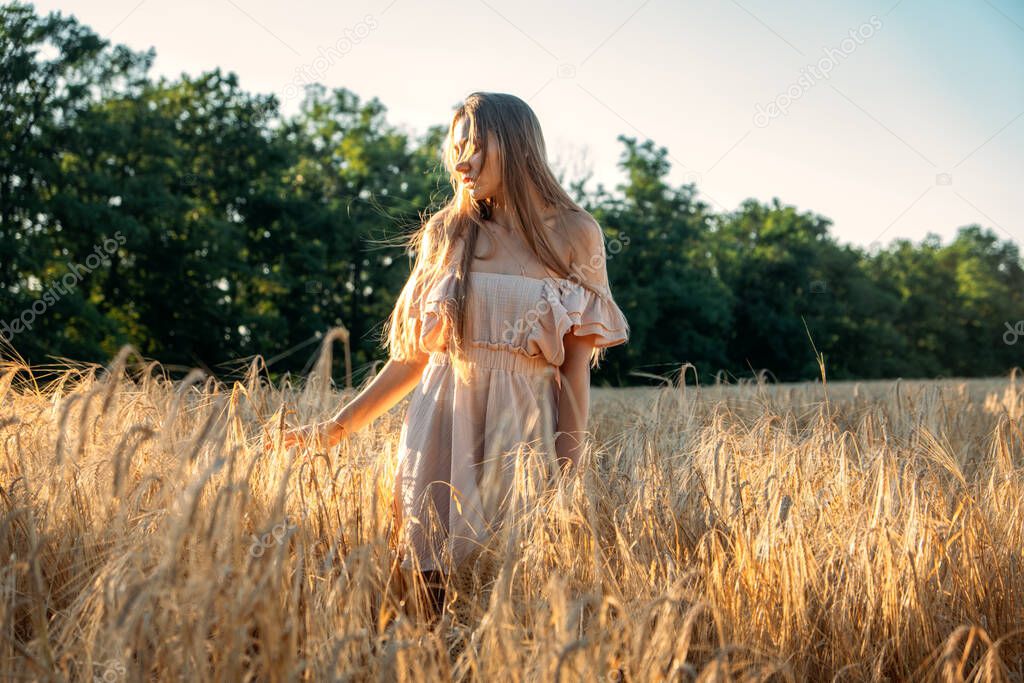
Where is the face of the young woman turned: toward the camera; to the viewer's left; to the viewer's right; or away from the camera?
to the viewer's left

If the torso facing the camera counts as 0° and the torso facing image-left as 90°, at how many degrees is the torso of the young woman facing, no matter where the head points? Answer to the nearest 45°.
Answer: approximately 0°
